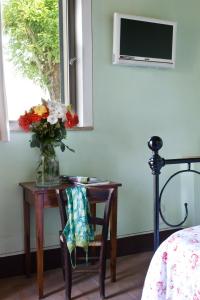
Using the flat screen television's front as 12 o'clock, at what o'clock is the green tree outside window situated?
The green tree outside window is roughly at 4 o'clock from the flat screen television.

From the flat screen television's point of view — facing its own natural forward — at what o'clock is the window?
The window is roughly at 4 o'clock from the flat screen television.

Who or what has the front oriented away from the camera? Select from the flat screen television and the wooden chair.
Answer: the wooden chair

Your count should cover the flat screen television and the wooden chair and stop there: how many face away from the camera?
1

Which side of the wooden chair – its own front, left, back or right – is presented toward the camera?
back
